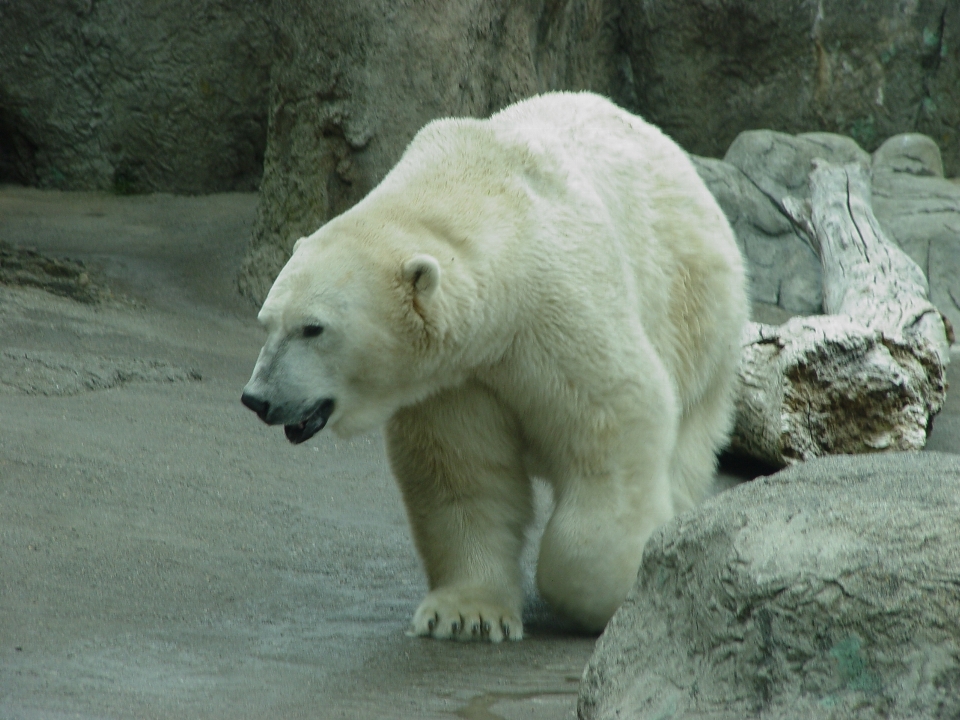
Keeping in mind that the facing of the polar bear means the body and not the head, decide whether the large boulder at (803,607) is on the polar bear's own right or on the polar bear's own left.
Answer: on the polar bear's own left

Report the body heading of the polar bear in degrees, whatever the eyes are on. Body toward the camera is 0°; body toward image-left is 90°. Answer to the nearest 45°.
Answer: approximately 45°

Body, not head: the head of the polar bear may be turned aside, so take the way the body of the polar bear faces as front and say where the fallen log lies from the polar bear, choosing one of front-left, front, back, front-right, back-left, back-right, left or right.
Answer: back

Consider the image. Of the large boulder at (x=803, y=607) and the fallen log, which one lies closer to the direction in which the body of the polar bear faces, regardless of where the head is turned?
the large boulder
